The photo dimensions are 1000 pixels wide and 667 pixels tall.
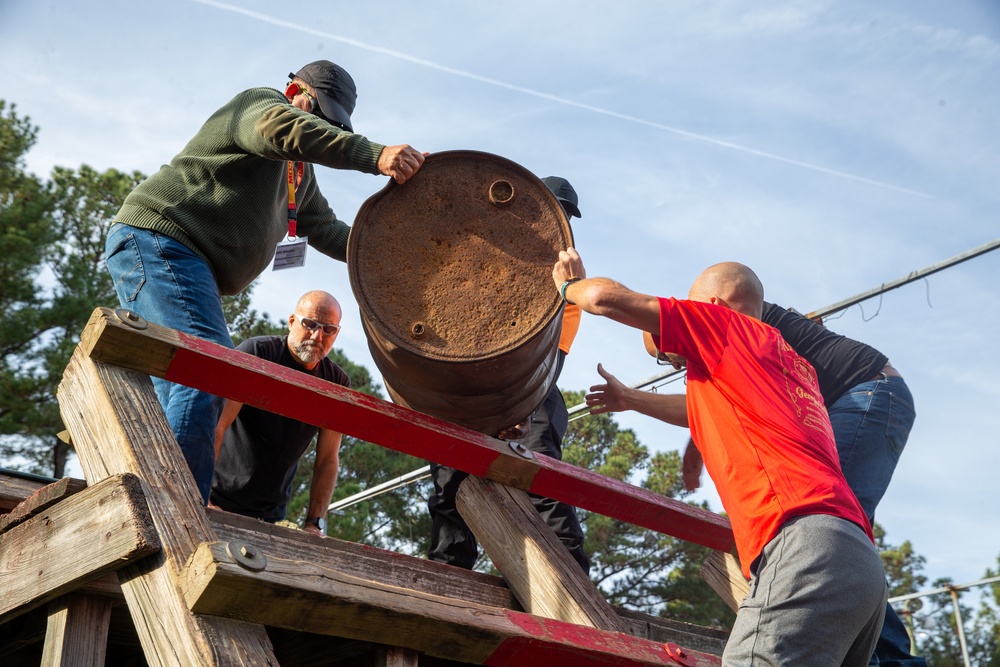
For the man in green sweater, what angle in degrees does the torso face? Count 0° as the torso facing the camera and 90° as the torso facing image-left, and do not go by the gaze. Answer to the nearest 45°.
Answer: approximately 270°

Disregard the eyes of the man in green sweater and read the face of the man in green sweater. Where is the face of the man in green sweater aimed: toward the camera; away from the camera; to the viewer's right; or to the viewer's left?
to the viewer's right

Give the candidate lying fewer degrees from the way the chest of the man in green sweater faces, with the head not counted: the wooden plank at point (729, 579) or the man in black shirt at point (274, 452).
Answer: the wooden plank

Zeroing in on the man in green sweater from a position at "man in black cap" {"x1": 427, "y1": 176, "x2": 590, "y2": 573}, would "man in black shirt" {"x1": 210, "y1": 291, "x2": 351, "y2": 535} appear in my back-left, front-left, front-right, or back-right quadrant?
front-right

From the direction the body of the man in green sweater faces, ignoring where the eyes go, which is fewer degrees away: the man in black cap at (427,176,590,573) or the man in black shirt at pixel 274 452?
the man in black cap

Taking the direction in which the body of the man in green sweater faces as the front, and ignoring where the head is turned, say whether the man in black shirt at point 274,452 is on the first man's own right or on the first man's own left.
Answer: on the first man's own left

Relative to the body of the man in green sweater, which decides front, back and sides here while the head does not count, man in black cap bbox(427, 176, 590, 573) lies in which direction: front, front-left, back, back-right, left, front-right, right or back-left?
front-left
